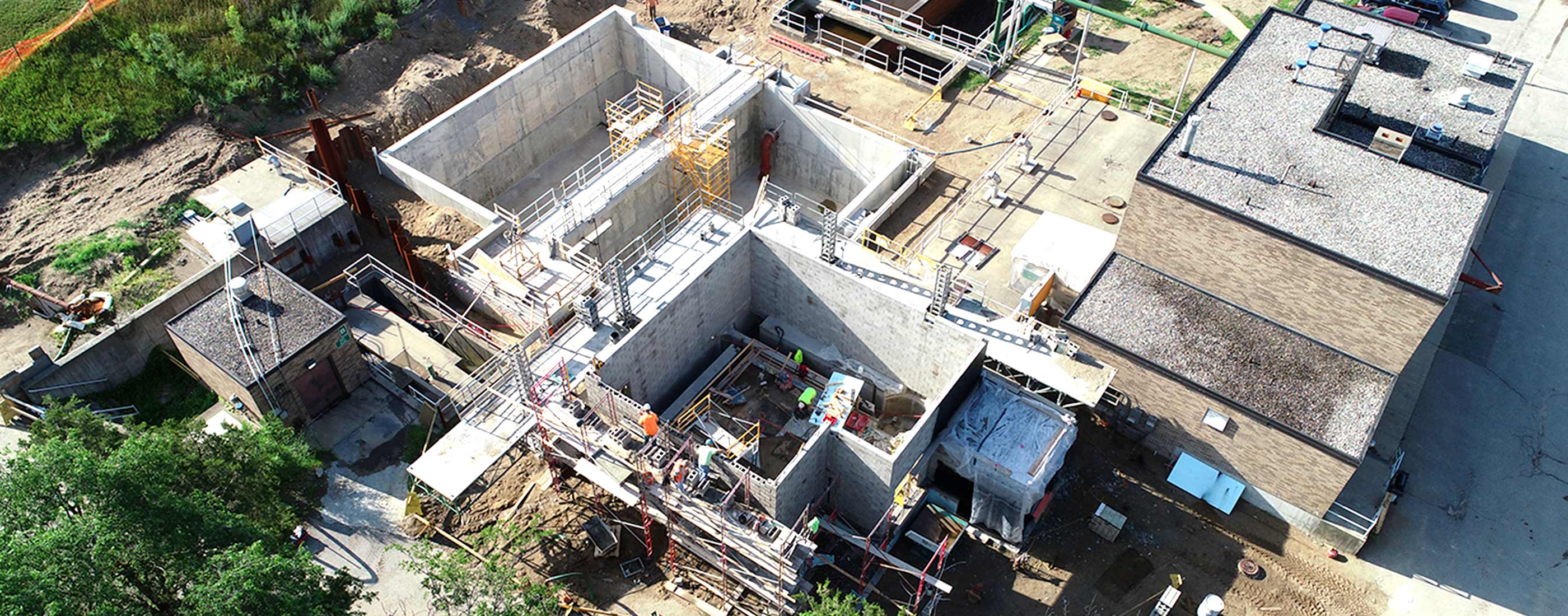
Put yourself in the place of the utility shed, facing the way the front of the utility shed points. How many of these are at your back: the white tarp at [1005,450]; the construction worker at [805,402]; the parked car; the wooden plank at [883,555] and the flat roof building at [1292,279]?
0

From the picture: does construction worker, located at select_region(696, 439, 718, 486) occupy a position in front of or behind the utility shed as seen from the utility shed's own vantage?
in front

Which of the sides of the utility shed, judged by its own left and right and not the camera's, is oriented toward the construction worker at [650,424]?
front

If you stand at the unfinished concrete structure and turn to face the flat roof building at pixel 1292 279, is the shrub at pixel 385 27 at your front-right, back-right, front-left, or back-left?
back-left

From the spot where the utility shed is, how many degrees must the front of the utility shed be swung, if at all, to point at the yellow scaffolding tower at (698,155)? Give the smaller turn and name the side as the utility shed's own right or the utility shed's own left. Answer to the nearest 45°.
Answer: approximately 45° to the utility shed's own left

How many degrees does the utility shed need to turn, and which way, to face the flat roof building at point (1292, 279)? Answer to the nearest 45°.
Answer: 0° — it already faces it

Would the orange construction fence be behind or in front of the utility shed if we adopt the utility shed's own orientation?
behind

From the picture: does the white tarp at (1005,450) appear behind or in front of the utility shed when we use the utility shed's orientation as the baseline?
in front

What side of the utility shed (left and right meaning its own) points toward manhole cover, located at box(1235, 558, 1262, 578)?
front

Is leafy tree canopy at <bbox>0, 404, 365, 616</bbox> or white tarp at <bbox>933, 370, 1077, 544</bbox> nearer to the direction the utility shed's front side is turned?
the white tarp

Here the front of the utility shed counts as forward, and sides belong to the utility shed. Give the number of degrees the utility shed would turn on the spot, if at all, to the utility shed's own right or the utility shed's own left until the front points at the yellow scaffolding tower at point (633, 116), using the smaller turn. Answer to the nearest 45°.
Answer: approximately 45° to the utility shed's own left

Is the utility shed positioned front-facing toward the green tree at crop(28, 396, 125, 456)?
no

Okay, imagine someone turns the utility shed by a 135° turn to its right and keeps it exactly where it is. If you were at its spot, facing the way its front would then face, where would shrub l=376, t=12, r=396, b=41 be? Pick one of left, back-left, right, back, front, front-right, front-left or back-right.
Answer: back-right

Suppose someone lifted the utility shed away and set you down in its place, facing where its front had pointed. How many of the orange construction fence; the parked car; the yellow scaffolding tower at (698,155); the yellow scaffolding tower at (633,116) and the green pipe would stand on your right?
0

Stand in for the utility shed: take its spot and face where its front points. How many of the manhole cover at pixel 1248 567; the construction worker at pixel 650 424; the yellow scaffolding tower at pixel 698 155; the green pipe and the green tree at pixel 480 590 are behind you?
0

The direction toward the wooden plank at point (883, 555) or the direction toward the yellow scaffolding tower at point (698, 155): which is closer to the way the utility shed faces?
the wooden plank

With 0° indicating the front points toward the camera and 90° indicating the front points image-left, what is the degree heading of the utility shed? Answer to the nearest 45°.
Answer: approximately 315°

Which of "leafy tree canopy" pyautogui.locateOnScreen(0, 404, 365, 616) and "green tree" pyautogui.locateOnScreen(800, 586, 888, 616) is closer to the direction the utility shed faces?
the green tree

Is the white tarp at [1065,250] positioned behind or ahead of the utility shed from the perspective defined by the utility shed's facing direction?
ahead
